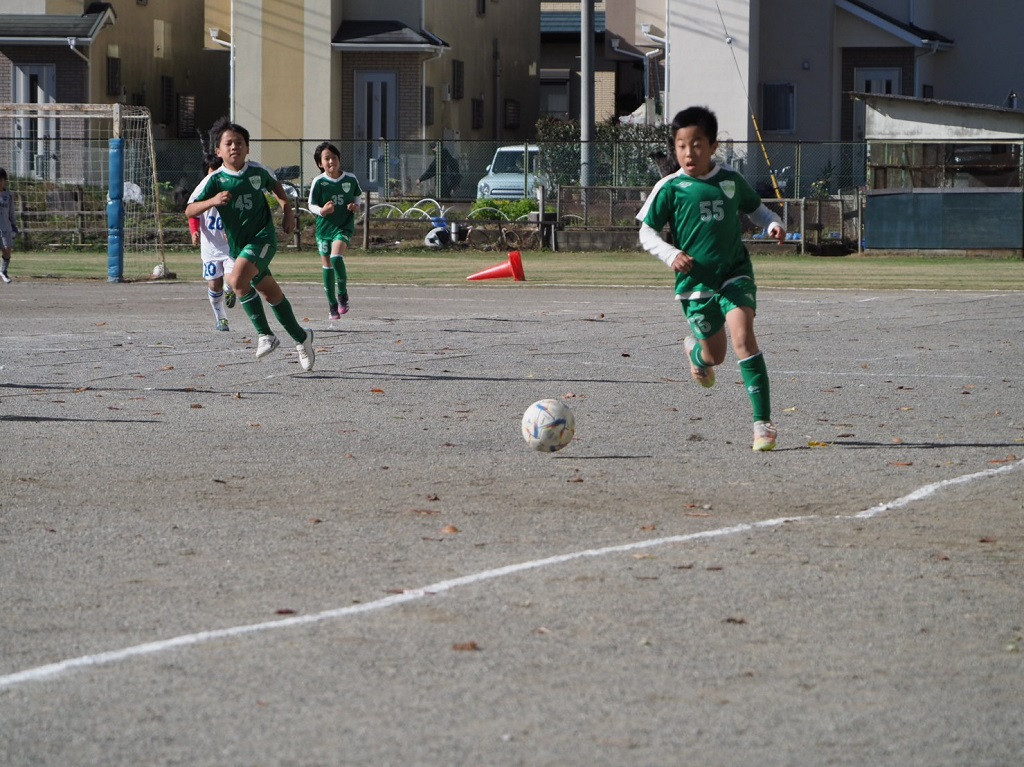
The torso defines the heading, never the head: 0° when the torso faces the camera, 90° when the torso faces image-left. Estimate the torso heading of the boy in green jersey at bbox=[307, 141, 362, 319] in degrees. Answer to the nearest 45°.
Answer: approximately 0°

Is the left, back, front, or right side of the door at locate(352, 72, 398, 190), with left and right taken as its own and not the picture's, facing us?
front

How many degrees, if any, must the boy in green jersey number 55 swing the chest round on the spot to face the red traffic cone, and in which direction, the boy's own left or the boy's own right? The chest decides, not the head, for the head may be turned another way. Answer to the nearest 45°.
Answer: approximately 180°

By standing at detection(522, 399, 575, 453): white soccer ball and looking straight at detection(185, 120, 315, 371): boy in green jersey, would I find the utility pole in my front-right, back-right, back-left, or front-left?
front-right

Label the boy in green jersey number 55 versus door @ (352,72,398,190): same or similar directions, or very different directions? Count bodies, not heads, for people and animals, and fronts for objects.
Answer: same or similar directions

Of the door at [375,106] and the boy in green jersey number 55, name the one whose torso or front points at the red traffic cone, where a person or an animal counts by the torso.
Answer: the door

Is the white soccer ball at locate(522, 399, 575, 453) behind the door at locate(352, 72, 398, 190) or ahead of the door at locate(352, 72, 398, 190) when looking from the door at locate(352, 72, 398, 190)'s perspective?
ahead

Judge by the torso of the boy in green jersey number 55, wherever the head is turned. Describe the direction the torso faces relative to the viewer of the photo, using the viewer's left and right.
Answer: facing the viewer

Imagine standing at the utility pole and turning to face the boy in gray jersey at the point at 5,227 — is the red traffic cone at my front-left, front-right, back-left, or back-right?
front-left

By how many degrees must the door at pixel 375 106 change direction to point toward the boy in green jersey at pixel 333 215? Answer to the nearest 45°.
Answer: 0° — it already faces them

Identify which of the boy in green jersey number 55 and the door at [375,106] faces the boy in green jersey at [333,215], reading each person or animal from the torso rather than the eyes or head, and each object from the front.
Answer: the door

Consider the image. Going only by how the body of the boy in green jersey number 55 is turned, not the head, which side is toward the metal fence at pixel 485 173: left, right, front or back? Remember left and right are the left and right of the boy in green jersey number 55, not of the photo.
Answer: back

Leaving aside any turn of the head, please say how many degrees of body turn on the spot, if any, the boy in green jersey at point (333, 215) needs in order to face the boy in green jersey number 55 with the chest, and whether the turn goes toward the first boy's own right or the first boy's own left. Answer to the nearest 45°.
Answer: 0° — they already face them

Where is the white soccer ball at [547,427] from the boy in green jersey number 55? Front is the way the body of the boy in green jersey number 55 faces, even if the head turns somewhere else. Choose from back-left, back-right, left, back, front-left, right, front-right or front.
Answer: front-right
